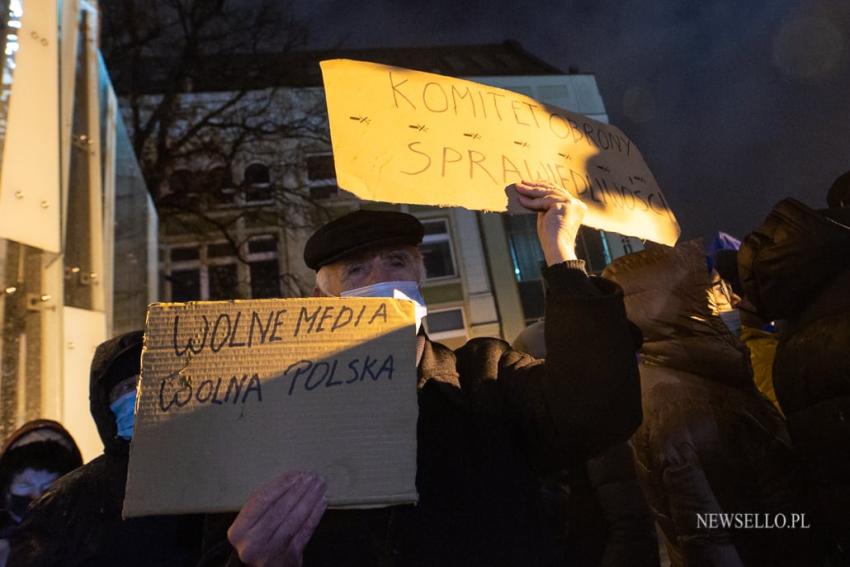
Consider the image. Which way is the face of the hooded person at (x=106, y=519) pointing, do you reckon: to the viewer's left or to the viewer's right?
to the viewer's right

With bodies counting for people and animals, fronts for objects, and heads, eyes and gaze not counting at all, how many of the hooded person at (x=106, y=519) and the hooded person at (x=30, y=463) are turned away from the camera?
0

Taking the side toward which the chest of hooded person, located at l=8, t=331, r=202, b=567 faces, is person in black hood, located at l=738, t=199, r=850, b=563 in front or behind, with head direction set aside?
in front

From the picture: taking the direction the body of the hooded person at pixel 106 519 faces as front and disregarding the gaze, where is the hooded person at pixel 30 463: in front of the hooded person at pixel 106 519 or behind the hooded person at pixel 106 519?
behind

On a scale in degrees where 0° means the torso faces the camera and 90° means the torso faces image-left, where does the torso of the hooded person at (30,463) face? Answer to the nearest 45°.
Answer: approximately 0°

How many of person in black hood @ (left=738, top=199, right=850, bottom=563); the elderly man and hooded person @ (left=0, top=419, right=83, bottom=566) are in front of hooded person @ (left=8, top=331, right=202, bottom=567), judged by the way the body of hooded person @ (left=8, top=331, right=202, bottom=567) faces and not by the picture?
2

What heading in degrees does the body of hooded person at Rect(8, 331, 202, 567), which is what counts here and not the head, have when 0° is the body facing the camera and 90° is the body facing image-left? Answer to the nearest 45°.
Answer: approximately 315°

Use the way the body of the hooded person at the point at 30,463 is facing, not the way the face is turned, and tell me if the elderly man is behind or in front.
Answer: in front

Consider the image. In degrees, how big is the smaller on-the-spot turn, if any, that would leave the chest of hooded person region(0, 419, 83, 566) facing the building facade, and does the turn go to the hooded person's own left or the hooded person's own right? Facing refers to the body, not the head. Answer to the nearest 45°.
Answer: approximately 135° to the hooded person's own left

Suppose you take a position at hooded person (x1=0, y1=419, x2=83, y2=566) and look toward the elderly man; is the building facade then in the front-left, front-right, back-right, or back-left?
back-left

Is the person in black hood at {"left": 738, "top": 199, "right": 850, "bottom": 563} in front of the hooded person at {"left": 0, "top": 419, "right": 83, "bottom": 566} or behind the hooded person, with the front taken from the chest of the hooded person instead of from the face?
in front
